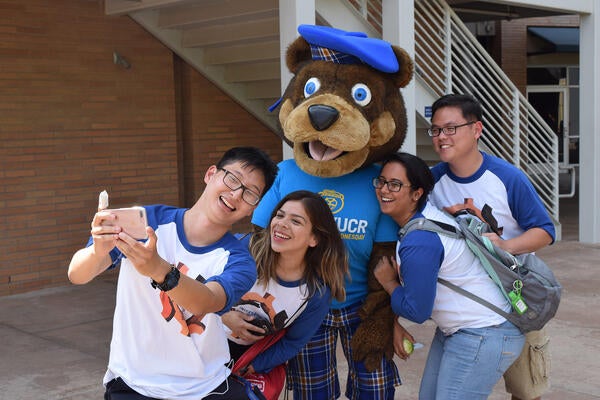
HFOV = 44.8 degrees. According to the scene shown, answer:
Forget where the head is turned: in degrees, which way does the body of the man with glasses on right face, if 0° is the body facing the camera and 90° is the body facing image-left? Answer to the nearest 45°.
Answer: approximately 45°

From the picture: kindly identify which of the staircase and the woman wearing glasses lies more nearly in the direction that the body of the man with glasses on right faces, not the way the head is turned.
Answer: the woman wearing glasses

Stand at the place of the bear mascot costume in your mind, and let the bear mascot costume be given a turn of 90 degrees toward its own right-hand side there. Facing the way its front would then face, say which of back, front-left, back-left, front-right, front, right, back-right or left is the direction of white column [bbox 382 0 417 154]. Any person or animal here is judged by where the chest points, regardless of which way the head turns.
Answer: right

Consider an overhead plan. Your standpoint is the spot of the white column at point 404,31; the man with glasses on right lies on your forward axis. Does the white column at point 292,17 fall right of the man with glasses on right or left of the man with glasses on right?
right

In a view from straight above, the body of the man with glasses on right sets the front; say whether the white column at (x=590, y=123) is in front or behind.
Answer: behind

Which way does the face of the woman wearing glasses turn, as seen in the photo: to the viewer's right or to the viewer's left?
to the viewer's left

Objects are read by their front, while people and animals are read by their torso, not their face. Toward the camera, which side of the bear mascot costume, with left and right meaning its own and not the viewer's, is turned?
front

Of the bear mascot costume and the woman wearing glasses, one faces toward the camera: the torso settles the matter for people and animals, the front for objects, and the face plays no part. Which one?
the bear mascot costume

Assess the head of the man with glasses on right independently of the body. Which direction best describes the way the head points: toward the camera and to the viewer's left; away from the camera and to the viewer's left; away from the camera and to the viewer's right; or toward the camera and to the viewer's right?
toward the camera and to the viewer's left

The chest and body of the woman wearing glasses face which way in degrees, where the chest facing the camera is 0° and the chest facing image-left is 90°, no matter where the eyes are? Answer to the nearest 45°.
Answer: approximately 90°

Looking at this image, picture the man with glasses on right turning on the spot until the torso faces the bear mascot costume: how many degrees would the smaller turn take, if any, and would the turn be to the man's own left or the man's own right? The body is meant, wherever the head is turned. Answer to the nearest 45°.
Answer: approximately 45° to the man's own right
